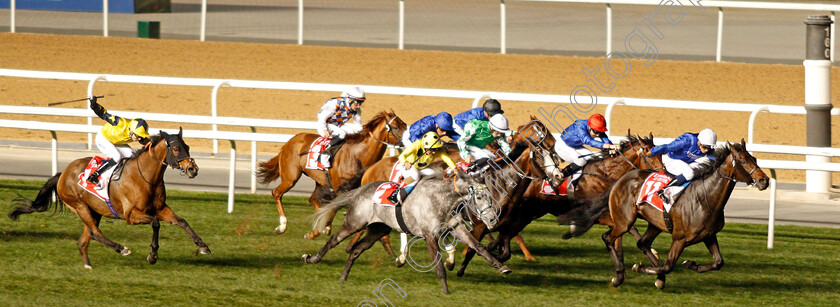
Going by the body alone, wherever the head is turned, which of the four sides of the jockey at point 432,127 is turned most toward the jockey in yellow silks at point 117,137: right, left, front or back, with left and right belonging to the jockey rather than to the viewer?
back

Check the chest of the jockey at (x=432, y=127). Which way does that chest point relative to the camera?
to the viewer's right

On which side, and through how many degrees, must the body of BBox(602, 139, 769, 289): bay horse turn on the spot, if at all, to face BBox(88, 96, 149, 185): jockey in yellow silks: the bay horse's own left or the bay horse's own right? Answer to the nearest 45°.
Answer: approximately 180°

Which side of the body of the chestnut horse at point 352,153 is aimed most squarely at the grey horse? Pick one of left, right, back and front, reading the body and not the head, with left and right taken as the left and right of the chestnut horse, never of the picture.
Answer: right

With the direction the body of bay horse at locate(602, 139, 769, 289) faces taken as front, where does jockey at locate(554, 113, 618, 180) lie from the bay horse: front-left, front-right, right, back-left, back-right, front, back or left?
back-left

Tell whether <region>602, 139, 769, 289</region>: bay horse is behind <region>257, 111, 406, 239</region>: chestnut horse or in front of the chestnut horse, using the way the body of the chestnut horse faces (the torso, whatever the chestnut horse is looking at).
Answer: in front

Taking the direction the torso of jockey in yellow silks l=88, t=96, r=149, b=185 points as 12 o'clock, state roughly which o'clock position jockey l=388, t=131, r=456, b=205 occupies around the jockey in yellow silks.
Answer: The jockey is roughly at 1 o'clock from the jockey in yellow silks.

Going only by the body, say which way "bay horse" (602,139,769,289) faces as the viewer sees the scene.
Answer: to the viewer's right

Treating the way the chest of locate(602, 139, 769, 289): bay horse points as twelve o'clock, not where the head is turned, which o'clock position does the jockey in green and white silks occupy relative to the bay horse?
The jockey in green and white silks is roughly at 6 o'clock from the bay horse.

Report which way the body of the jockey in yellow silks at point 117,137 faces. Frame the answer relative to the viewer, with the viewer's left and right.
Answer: facing to the right of the viewer

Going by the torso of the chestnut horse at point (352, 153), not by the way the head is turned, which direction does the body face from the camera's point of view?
to the viewer's right
